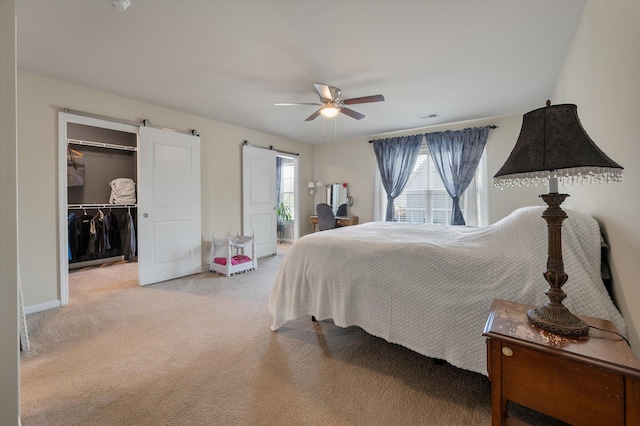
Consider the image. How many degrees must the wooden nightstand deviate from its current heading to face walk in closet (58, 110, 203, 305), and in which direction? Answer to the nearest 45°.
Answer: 0° — it already faces it

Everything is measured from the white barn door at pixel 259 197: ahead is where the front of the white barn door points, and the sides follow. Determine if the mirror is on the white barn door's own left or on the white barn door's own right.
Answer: on the white barn door's own left

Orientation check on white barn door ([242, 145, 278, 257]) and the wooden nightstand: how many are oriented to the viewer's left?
1

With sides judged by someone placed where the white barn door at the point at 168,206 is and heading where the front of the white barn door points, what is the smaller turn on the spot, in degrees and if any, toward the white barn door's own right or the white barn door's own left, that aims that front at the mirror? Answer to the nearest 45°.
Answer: approximately 45° to the white barn door's own left

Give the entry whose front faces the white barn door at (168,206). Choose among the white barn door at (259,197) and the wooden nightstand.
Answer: the wooden nightstand

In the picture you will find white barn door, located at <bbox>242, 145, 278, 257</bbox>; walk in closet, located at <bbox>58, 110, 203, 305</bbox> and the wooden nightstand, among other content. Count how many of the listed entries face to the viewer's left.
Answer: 1

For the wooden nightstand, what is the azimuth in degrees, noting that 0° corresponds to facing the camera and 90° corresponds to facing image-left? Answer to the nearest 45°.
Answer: approximately 90°

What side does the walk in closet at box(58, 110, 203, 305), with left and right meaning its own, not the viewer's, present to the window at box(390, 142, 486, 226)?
front

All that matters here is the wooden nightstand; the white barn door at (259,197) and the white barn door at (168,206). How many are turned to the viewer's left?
1

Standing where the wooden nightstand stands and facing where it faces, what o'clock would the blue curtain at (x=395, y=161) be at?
The blue curtain is roughly at 2 o'clock from the wooden nightstand.

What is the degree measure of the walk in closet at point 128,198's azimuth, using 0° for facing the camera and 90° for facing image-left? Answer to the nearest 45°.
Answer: approximately 315°

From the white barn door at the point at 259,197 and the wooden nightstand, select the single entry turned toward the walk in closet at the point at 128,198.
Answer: the wooden nightstand

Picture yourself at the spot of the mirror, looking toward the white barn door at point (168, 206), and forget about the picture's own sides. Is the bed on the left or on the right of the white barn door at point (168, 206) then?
left

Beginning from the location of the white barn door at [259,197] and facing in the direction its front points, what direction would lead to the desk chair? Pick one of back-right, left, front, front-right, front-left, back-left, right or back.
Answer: front-left

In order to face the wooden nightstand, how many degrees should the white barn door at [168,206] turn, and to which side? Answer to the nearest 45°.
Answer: approximately 45° to its right
